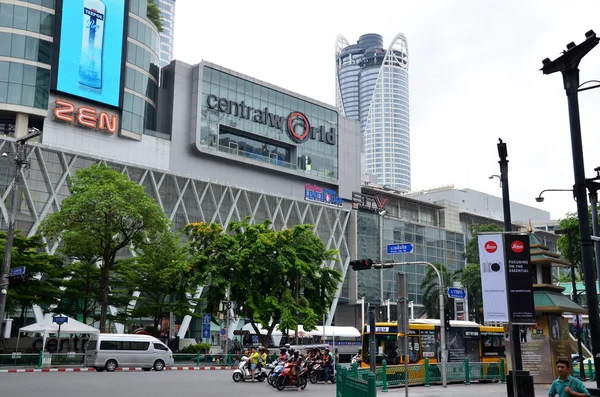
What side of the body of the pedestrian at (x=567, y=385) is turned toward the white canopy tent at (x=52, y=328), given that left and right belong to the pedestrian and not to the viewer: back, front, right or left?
right

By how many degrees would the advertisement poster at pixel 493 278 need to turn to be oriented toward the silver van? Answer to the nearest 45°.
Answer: approximately 135° to its right

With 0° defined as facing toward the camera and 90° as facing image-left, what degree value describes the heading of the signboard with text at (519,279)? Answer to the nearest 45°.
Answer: approximately 0°

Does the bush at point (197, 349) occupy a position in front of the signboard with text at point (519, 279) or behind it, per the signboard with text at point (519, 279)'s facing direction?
behind

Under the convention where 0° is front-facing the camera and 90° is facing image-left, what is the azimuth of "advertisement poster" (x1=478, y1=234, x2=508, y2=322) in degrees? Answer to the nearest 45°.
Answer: approximately 0°

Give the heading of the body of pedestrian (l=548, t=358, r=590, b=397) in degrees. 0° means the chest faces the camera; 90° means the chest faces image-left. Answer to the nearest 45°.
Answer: approximately 45°

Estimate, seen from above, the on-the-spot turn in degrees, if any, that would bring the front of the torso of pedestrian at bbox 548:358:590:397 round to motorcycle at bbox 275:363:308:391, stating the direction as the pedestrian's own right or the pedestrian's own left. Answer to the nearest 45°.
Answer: approximately 90° to the pedestrian's own right

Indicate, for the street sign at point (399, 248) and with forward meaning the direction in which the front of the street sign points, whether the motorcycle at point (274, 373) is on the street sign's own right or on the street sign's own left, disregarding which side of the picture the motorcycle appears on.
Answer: on the street sign's own right

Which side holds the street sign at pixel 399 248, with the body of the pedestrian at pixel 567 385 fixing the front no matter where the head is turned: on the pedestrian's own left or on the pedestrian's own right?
on the pedestrian's own right
